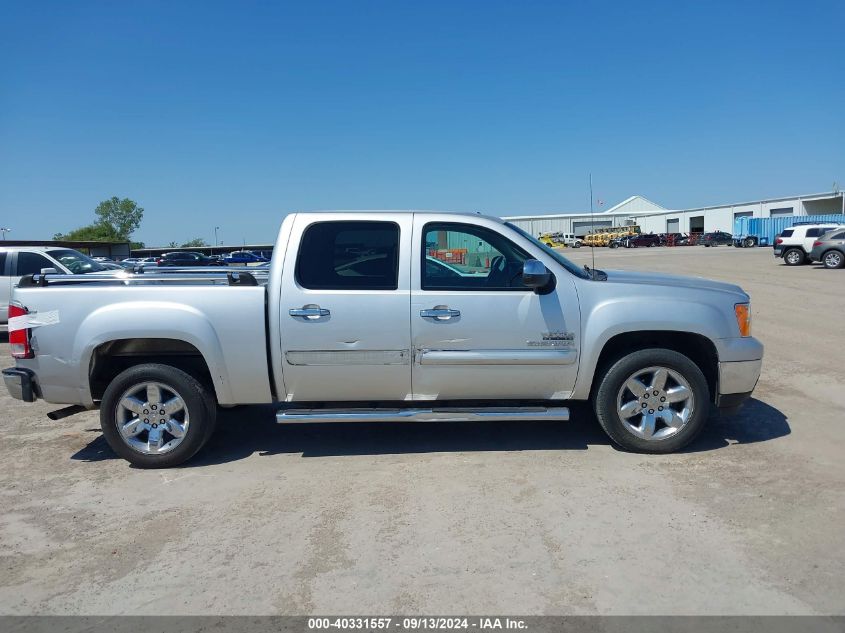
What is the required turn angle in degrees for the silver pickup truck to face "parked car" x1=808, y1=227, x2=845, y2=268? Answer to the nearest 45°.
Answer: approximately 45° to its left

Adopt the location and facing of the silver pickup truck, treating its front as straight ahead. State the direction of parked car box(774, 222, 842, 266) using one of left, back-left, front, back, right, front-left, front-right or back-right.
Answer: front-left

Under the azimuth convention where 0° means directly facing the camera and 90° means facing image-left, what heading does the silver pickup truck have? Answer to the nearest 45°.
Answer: approximately 270°

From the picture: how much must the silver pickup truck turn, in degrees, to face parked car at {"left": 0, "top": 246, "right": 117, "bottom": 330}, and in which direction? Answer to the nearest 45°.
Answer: approximately 135° to its left
